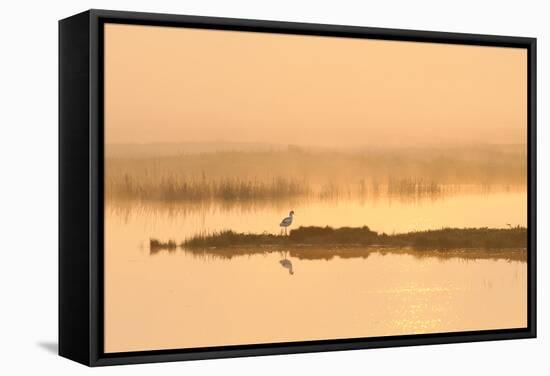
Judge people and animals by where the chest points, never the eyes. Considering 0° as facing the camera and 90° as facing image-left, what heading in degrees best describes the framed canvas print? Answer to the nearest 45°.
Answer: approximately 315°
